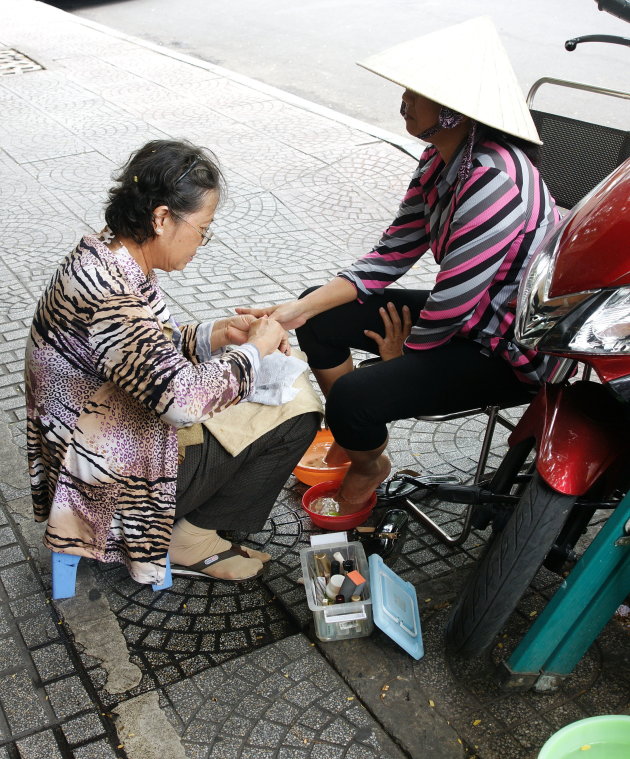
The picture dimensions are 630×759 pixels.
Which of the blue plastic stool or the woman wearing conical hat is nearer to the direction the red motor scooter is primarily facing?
the blue plastic stool

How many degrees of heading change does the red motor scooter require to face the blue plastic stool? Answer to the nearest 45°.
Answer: approximately 45° to its right

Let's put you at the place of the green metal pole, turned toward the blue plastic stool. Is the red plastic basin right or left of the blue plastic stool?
right

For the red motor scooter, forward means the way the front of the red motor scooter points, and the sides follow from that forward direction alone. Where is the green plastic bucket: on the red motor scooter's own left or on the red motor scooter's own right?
on the red motor scooter's own left

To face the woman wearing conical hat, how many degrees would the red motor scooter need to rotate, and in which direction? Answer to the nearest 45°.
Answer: approximately 90° to its right

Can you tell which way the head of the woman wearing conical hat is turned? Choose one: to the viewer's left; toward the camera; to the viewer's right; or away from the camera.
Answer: to the viewer's left

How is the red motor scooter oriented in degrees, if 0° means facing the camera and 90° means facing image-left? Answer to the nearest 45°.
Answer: approximately 45°
